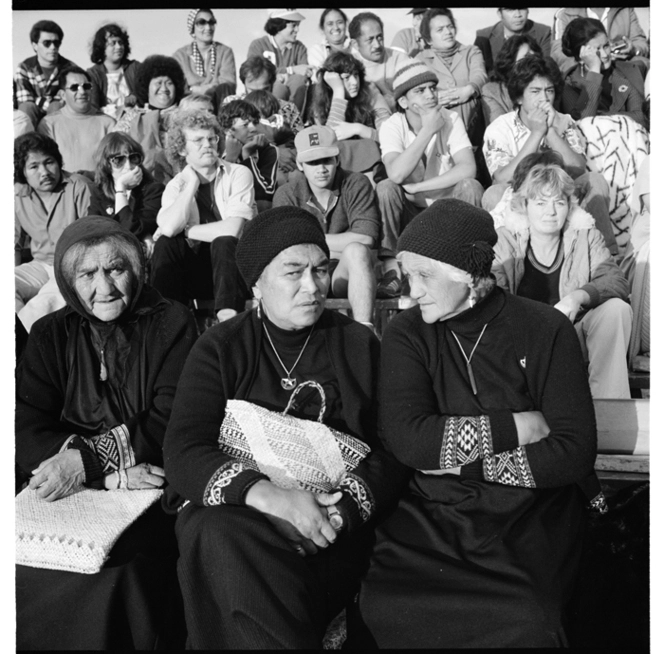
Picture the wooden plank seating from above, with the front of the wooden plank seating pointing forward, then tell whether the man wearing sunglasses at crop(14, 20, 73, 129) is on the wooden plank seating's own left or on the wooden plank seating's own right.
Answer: on the wooden plank seating's own right

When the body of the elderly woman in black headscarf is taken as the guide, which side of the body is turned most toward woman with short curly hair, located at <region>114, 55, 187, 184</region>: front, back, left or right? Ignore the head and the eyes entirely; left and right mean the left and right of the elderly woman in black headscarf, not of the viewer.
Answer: back
